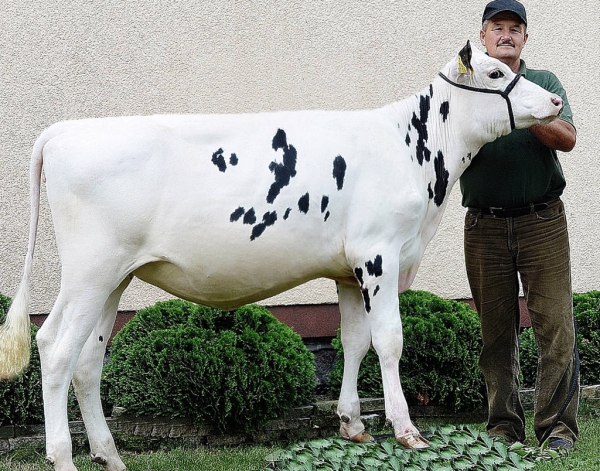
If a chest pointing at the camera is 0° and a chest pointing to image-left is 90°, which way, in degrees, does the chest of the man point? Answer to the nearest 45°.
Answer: approximately 0°

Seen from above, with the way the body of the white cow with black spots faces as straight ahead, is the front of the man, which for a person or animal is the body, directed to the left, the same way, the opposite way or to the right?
to the right

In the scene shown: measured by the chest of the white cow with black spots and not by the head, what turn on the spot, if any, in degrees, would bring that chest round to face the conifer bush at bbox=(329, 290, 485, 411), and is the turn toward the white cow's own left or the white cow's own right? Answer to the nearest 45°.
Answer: approximately 45° to the white cow's own left

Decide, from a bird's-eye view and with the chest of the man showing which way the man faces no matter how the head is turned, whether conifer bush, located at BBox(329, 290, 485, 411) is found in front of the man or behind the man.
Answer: behind

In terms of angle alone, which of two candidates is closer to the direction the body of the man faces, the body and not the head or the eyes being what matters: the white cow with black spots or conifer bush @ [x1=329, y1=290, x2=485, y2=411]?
the white cow with black spots

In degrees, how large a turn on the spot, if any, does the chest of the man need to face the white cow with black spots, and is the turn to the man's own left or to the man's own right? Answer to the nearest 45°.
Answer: approximately 45° to the man's own right

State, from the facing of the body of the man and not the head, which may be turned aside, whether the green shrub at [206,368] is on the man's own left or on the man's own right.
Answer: on the man's own right

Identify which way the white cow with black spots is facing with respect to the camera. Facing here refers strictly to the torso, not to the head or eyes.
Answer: to the viewer's right

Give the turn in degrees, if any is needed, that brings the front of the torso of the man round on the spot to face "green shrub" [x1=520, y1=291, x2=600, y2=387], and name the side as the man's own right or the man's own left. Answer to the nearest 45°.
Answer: approximately 180°

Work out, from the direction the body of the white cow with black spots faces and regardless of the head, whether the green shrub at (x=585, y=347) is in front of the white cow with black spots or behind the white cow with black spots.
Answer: in front

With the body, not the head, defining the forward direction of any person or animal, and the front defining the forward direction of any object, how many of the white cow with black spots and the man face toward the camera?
1

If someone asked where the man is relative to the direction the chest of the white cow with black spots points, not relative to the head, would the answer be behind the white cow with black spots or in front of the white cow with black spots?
in front

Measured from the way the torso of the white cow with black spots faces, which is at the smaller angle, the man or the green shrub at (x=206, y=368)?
the man

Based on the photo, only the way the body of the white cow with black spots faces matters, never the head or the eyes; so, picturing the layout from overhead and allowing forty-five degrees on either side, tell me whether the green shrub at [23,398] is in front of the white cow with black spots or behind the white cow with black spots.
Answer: behind
